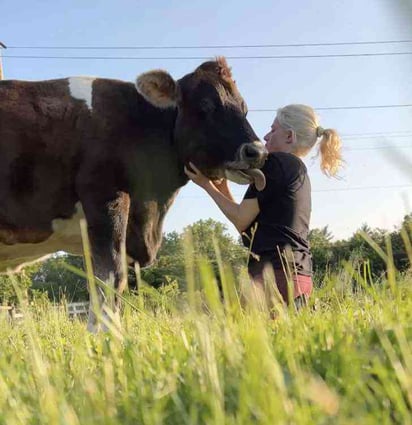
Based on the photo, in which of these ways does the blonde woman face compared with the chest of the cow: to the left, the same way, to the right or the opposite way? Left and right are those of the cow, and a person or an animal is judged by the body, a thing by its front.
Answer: the opposite way

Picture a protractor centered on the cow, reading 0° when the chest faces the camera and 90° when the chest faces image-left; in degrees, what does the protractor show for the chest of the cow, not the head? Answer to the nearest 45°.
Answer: approximately 270°

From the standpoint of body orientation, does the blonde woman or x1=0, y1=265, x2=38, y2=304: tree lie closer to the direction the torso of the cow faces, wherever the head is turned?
the blonde woman

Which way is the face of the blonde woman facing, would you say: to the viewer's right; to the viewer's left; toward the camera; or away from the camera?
to the viewer's left

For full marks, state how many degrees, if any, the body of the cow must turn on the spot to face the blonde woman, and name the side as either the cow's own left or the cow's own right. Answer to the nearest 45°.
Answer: approximately 45° to the cow's own right

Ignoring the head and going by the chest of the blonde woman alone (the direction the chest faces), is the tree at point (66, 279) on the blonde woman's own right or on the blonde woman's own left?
on the blonde woman's own right

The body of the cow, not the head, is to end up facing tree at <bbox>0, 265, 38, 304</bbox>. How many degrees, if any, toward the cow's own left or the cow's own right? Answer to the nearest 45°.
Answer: approximately 90° to the cow's own left

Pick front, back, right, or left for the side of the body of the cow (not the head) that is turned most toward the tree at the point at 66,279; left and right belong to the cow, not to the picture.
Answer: left

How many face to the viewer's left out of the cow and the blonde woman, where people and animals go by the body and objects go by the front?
1

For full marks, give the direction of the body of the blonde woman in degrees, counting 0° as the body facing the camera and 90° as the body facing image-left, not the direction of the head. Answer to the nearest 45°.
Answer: approximately 90°

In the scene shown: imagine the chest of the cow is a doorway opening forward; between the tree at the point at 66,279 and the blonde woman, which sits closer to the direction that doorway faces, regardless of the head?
the blonde woman
